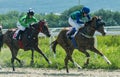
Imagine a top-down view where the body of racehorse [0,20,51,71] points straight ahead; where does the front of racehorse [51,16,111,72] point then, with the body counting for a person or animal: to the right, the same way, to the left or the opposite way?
the same way

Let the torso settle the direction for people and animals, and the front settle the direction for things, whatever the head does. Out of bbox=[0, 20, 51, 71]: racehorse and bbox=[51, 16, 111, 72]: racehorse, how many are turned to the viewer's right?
2

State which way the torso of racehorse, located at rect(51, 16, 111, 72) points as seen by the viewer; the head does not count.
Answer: to the viewer's right

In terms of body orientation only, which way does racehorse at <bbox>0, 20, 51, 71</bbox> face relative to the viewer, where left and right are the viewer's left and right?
facing to the right of the viewer

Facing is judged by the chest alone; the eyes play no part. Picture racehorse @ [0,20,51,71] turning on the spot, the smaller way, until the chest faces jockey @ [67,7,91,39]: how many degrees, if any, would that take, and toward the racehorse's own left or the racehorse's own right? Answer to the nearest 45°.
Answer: approximately 45° to the racehorse's own right

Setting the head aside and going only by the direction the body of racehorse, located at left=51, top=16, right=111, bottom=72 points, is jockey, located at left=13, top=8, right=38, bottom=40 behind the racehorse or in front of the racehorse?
behind
